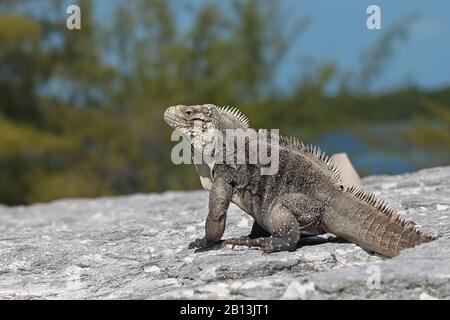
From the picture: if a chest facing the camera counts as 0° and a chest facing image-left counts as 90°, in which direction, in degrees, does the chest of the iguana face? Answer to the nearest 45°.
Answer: approximately 90°
